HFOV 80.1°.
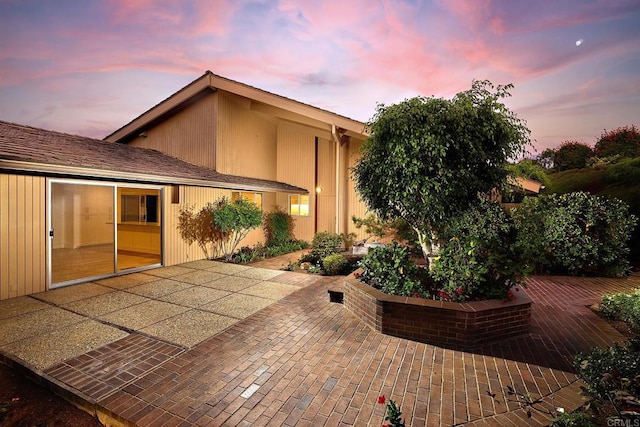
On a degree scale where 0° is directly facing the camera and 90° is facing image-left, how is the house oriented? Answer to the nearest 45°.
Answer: approximately 315°

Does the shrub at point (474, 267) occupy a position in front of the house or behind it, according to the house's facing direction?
in front

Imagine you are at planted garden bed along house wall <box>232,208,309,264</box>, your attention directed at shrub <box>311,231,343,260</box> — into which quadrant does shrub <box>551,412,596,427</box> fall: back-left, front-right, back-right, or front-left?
front-right

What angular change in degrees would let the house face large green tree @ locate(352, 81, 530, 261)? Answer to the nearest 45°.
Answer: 0° — it already faces it

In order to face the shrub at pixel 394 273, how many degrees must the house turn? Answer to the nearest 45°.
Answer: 0° — it already faces it

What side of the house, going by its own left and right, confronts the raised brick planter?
front
